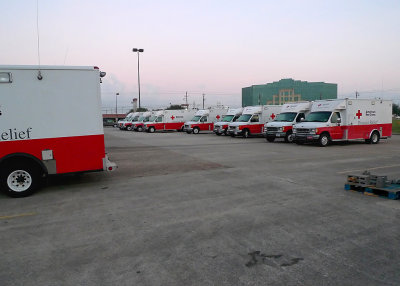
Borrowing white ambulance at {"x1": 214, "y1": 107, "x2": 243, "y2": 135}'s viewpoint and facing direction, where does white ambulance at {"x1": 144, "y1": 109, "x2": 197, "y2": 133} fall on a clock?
white ambulance at {"x1": 144, "y1": 109, "x2": 197, "y2": 133} is roughly at 3 o'clock from white ambulance at {"x1": 214, "y1": 107, "x2": 243, "y2": 135}.

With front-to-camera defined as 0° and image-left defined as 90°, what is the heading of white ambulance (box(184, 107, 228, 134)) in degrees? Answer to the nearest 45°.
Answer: approximately 45°

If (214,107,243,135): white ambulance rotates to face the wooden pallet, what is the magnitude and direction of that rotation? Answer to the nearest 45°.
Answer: approximately 45° to its left

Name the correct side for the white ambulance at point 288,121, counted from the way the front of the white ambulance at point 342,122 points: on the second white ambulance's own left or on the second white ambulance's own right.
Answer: on the second white ambulance's own right

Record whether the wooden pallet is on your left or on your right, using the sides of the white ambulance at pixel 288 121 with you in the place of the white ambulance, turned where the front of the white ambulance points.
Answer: on your left

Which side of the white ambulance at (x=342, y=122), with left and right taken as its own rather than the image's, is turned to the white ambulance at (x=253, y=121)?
right

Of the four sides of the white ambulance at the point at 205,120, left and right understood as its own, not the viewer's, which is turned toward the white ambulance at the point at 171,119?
right

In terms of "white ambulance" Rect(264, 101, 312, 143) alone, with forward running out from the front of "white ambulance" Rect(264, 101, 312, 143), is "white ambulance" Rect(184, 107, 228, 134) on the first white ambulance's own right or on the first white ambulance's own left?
on the first white ambulance's own right

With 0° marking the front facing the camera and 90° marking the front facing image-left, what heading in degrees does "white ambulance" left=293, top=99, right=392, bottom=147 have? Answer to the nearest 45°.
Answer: approximately 45°

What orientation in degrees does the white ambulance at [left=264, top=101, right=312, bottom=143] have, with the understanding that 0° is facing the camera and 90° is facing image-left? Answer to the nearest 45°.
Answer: approximately 45°

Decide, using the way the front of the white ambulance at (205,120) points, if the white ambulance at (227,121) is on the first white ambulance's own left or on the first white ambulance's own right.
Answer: on the first white ambulance's own left

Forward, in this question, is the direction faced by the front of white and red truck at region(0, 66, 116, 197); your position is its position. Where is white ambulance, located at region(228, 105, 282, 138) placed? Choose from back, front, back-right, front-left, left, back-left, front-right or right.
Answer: back-right

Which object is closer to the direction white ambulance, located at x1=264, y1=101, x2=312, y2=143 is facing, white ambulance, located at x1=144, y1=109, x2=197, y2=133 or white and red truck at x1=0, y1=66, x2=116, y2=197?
the white and red truck

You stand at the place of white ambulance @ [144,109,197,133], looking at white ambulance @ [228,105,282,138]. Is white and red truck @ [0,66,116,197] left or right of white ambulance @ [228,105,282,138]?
right
